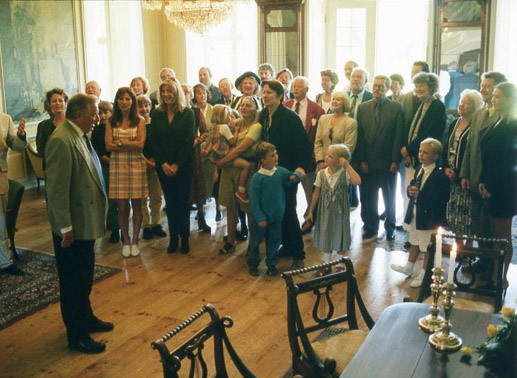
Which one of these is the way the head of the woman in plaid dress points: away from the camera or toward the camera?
toward the camera

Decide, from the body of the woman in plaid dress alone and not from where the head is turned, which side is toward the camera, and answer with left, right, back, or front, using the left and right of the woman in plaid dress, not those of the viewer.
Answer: front

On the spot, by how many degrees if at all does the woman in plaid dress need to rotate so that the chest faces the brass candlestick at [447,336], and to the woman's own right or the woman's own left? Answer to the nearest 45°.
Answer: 0° — they already face it

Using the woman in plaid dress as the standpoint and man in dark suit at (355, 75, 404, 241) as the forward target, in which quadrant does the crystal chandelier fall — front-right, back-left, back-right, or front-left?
front-left

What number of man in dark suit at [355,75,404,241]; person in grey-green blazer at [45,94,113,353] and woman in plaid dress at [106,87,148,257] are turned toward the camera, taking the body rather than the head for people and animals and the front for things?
2

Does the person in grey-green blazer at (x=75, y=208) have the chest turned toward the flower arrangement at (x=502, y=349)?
no

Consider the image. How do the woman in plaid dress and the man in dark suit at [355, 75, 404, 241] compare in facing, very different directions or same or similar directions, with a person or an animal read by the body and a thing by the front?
same or similar directions

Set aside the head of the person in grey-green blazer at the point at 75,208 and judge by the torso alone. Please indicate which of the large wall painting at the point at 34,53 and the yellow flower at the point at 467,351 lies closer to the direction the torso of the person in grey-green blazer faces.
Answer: the yellow flower

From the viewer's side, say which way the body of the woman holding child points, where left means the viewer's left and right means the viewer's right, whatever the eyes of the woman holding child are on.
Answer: facing the viewer and to the left of the viewer

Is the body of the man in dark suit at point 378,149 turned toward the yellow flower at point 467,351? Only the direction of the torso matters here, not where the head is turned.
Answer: yes

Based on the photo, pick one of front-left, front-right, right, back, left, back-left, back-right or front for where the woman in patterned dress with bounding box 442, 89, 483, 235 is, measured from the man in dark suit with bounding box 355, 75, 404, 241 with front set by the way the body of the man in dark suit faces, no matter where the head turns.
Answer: front-left

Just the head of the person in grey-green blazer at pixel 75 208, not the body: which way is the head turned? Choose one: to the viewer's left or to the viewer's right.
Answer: to the viewer's right

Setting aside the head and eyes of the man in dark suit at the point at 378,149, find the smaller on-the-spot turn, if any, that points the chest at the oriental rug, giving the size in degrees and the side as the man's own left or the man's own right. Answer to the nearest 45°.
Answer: approximately 45° to the man's own right

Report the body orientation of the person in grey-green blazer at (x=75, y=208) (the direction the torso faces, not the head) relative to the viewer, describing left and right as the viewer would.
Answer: facing to the right of the viewer

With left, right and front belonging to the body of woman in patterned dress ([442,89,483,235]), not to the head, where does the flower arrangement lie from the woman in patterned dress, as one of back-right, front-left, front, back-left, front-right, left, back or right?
front-left

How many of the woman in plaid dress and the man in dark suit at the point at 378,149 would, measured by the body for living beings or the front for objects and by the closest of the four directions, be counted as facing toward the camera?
2
